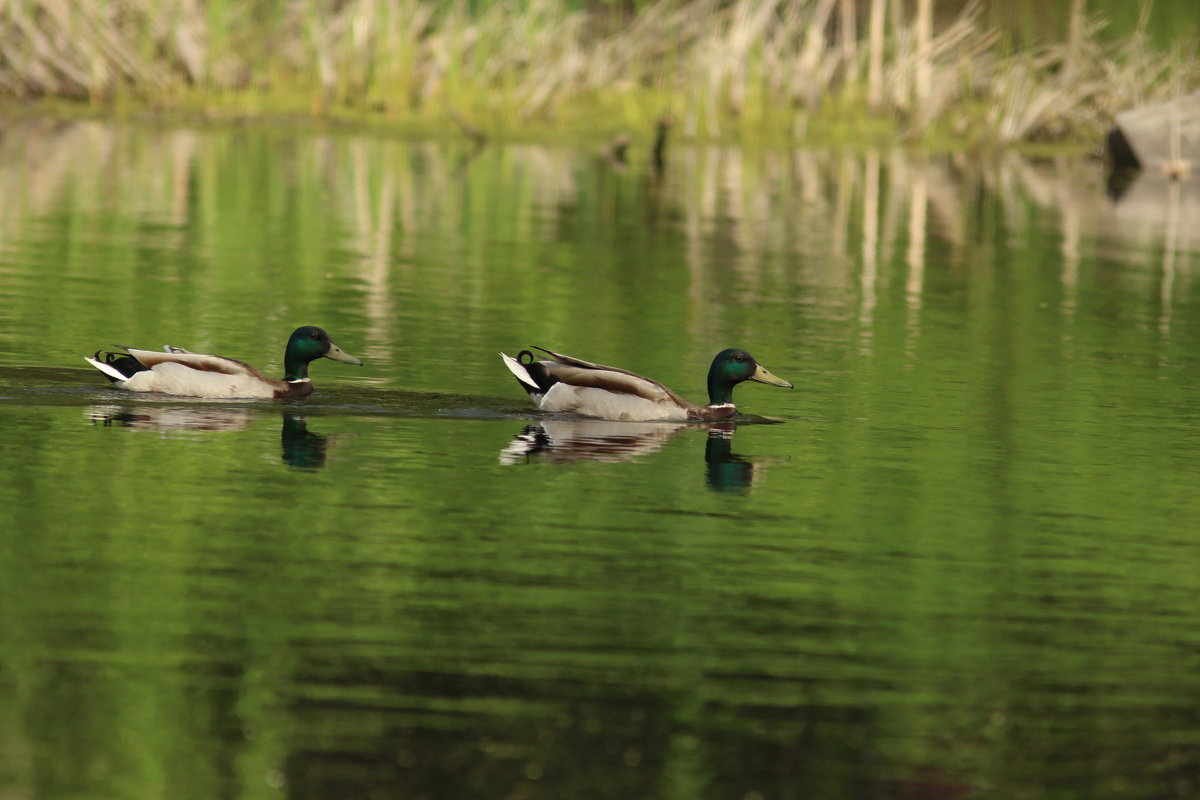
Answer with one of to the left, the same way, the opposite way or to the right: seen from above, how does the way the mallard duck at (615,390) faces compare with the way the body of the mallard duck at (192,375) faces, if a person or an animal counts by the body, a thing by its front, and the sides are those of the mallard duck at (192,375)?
the same way

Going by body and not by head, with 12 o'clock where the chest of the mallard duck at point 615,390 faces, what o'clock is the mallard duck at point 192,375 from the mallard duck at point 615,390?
the mallard duck at point 192,375 is roughly at 6 o'clock from the mallard duck at point 615,390.

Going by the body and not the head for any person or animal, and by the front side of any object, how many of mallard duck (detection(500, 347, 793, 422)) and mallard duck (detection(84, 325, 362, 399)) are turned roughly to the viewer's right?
2

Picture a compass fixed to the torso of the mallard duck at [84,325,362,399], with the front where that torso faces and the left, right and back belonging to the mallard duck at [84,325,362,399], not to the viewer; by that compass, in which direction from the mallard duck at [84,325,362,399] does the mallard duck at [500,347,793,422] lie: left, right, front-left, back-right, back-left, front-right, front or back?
front

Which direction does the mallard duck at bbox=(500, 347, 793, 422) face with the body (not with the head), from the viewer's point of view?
to the viewer's right

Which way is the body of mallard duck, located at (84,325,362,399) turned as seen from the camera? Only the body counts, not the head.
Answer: to the viewer's right
